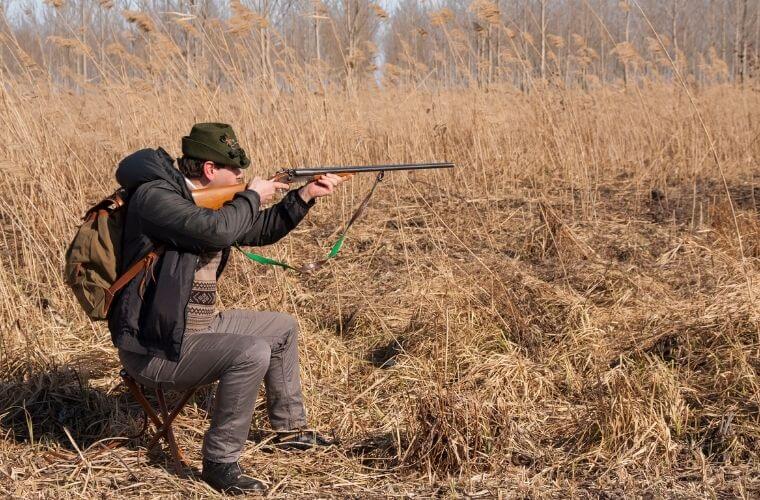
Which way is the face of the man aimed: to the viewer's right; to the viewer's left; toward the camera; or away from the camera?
to the viewer's right

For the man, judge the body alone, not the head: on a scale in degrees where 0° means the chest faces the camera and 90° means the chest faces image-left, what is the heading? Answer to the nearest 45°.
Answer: approximately 270°
